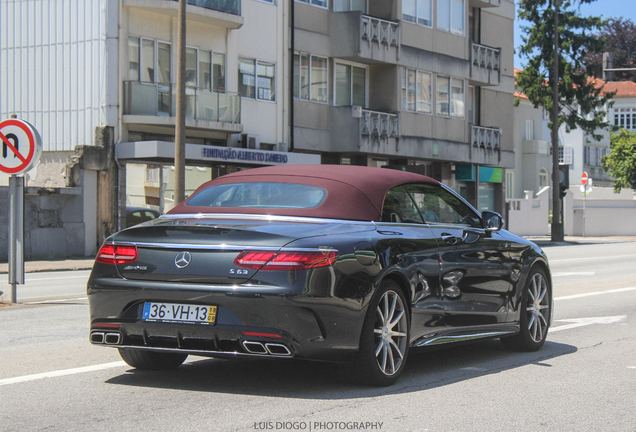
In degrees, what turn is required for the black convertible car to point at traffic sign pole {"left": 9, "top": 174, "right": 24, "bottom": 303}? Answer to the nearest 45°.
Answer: approximately 90° to its left

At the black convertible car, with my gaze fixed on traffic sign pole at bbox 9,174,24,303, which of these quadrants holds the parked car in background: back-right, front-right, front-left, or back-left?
front-right

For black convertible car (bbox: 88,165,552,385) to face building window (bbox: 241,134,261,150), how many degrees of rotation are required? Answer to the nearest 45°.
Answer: approximately 45° to its left

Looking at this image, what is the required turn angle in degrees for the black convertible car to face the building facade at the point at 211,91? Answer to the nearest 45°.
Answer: approximately 45° to its left

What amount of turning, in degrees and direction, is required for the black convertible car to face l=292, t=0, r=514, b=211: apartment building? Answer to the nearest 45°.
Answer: approximately 45° to its left

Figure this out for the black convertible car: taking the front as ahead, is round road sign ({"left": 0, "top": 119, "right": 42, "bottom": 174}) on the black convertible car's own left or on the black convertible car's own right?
on the black convertible car's own left

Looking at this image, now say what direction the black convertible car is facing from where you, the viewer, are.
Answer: facing away from the viewer and to the right of the viewer

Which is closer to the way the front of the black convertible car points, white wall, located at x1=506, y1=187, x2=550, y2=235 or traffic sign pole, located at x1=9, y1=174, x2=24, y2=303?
the white wall

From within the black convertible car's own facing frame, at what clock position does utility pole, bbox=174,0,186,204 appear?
The utility pole is roughly at 10 o'clock from the black convertible car.

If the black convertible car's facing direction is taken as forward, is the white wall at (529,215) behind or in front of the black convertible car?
in front
